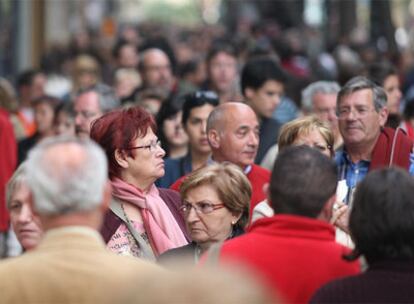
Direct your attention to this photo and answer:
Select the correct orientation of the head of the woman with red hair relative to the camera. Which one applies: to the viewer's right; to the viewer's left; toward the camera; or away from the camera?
to the viewer's right

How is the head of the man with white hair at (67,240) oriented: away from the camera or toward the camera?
away from the camera

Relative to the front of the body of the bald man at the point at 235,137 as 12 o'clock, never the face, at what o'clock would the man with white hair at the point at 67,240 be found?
The man with white hair is roughly at 2 o'clock from the bald man.

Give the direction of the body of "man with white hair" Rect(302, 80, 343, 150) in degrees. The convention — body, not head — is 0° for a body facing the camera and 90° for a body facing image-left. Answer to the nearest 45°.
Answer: approximately 315°

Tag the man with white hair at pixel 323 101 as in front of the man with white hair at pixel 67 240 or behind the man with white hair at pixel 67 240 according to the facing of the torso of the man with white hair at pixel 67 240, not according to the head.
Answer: in front

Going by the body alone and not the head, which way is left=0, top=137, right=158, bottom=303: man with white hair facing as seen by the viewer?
away from the camera

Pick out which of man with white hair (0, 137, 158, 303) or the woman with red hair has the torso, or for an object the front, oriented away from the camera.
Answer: the man with white hair

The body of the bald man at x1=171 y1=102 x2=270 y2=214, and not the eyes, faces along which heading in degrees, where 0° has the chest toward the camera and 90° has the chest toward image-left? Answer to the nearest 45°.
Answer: approximately 315°

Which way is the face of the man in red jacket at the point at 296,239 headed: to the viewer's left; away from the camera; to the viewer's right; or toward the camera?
away from the camera

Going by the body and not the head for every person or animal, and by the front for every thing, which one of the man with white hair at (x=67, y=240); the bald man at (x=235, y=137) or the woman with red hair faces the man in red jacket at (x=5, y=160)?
the man with white hair
